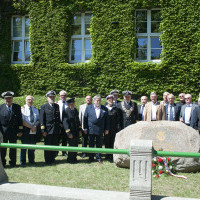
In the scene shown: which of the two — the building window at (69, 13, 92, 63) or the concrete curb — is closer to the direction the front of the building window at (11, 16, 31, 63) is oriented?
the concrete curb

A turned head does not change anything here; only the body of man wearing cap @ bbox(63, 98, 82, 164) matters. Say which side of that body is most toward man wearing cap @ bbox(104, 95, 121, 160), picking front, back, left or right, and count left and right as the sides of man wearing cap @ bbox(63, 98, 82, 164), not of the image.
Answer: left

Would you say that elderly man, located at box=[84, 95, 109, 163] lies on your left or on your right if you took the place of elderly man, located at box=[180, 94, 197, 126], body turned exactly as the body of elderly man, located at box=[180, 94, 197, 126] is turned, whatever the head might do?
on your right

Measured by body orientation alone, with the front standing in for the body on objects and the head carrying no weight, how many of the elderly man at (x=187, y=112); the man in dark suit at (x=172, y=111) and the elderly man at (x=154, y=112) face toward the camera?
3

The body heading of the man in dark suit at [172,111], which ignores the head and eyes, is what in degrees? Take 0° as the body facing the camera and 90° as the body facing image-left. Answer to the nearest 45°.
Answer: approximately 0°

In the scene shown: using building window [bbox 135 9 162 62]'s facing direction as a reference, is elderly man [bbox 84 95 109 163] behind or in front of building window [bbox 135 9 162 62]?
in front

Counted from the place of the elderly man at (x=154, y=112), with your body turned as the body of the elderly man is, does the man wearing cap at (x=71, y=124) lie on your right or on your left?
on your right

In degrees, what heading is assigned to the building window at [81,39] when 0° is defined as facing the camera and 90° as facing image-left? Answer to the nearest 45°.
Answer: approximately 0°

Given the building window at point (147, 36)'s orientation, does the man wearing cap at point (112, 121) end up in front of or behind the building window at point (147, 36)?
in front

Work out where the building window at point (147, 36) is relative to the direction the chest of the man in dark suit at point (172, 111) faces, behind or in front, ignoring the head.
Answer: behind
